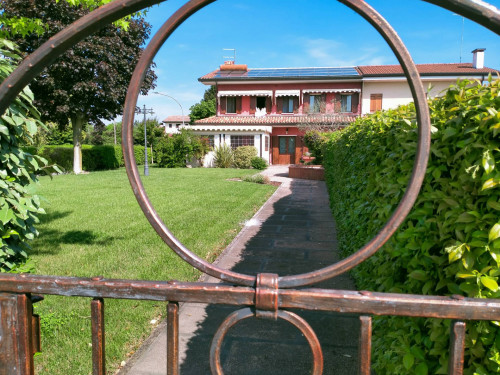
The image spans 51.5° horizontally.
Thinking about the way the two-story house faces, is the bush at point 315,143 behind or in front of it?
in front

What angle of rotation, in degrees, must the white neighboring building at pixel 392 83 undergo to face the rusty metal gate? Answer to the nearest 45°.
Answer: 0° — it already faces it

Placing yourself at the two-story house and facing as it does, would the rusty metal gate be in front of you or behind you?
in front

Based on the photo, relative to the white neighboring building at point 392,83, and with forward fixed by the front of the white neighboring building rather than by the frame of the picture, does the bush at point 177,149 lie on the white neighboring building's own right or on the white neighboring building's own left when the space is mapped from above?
on the white neighboring building's own right

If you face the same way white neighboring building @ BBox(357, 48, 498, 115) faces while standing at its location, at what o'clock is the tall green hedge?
The tall green hedge is roughly at 12 o'clock from the white neighboring building.

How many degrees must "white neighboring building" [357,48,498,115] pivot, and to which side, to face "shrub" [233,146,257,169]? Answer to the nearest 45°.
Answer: approximately 45° to its right

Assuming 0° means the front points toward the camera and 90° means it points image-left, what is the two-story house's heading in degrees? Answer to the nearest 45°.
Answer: approximately 0°

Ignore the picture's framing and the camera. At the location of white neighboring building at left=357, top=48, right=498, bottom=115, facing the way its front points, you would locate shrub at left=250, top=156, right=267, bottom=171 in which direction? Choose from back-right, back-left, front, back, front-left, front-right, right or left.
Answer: front-right

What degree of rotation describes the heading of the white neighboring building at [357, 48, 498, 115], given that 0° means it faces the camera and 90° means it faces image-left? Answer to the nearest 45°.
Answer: approximately 0°
